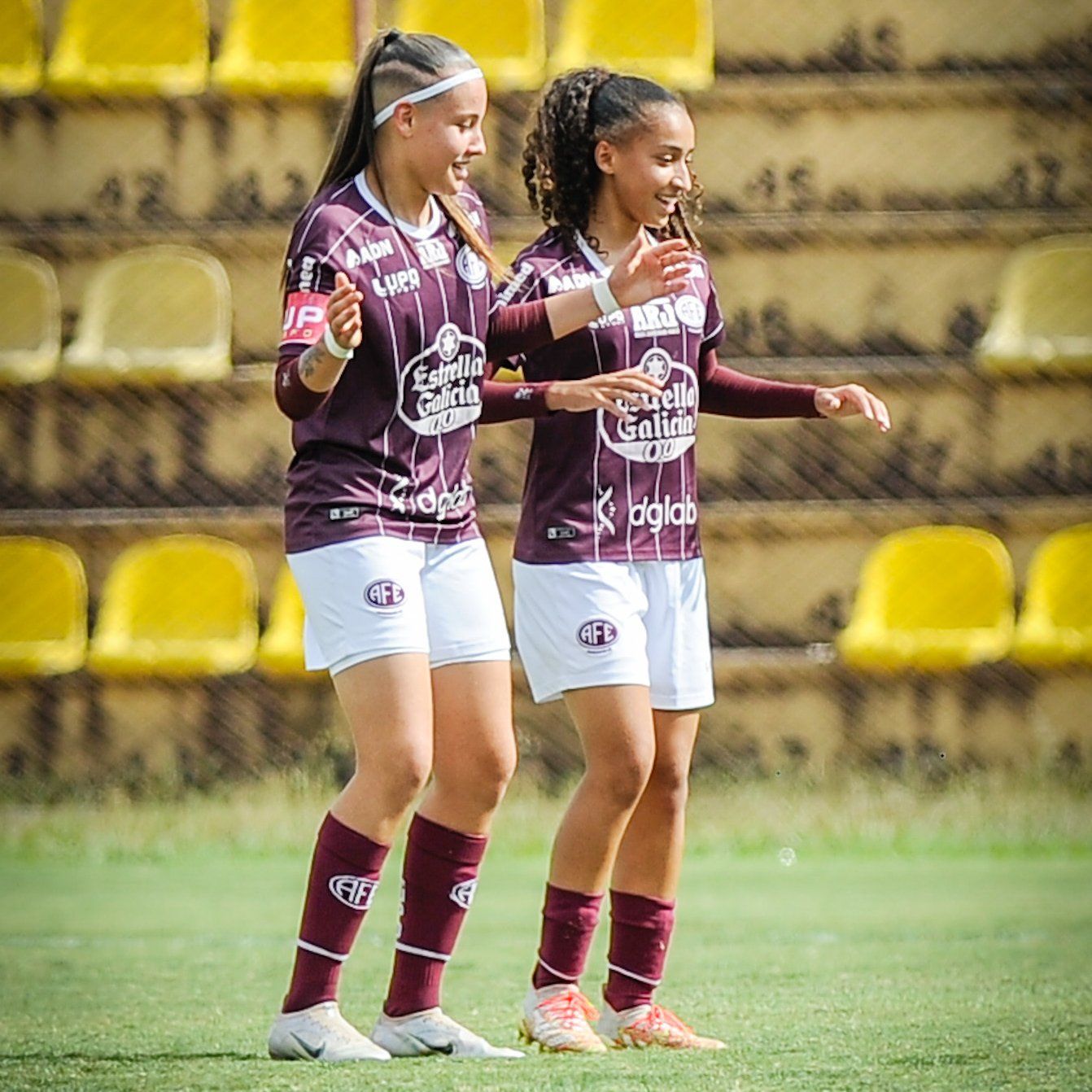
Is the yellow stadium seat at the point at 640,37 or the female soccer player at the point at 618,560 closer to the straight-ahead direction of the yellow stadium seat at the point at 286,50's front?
the female soccer player

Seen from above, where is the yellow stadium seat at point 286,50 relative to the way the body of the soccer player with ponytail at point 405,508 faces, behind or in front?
behind

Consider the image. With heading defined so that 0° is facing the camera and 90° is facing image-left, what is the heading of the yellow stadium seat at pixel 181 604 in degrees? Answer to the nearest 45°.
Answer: approximately 0°

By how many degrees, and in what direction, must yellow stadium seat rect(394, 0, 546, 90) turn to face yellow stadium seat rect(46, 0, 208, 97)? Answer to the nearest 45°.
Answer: approximately 90° to its right

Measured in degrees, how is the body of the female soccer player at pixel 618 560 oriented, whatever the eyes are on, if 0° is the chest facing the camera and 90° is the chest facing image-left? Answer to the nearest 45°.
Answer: approximately 315°

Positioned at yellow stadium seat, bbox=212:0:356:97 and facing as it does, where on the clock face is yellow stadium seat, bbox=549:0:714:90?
yellow stadium seat, bbox=549:0:714:90 is roughly at 9 o'clock from yellow stadium seat, bbox=212:0:356:97.

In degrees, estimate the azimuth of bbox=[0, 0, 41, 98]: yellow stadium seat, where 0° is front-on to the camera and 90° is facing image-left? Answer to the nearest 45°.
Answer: approximately 0°

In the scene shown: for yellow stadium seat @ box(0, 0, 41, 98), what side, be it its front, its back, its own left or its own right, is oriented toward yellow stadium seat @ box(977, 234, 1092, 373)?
left

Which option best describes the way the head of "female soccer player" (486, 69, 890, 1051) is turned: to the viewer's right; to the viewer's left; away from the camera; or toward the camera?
to the viewer's right
